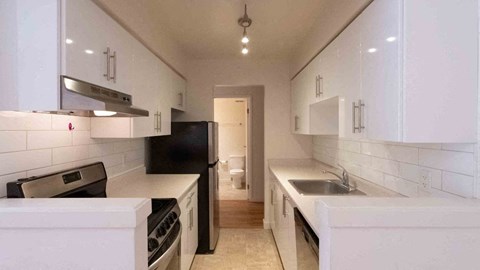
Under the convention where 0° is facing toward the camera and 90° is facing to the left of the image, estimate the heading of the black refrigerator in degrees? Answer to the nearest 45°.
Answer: approximately 270°

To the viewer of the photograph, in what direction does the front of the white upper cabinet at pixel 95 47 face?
facing the viewer and to the right of the viewer

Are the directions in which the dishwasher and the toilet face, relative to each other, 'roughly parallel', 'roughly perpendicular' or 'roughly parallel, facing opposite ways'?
roughly perpendicular

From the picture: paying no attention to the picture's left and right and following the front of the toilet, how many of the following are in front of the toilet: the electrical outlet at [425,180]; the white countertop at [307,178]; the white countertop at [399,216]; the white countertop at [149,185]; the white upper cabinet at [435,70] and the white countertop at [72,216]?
6

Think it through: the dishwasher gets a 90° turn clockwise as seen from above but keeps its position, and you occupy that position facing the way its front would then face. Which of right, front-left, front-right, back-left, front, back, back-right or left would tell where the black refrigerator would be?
front-left

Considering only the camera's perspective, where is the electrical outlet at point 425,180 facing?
facing the viewer and to the left of the viewer

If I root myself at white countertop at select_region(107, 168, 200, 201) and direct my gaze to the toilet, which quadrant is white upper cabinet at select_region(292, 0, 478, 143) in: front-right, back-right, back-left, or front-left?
back-right

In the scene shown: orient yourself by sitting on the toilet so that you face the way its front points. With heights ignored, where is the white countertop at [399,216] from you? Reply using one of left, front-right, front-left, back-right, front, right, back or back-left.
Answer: front

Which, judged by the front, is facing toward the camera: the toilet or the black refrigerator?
the toilet

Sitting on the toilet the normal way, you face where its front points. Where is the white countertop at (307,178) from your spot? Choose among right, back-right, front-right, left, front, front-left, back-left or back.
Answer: front

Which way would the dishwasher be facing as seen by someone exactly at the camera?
facing to the left of the viewer

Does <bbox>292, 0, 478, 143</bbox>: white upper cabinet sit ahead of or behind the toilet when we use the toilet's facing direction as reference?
ahead

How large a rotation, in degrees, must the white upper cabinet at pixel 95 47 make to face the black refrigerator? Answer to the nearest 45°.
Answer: approximately 90° to its left

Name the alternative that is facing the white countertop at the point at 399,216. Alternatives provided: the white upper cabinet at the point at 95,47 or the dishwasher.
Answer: the white upper cabinet

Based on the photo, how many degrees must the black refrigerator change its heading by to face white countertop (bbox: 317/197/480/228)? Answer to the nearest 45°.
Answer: approximately 90° to its right

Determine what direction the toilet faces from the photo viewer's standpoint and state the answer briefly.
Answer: facing the viewer
